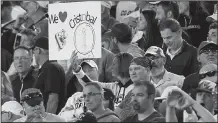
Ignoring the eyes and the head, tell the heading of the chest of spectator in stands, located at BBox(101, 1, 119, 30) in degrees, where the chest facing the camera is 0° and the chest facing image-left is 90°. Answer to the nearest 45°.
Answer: approximately 45°

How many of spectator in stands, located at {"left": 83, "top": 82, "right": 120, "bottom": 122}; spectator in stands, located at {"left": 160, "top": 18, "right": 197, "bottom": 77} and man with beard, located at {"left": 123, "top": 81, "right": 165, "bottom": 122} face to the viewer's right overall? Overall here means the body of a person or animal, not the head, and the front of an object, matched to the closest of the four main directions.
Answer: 0

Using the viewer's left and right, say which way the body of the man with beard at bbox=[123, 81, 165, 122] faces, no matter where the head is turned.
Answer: facing the viewer and to the left of the viewer

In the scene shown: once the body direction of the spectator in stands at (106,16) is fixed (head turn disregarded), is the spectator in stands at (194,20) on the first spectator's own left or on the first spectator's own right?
on the first spectator's own left

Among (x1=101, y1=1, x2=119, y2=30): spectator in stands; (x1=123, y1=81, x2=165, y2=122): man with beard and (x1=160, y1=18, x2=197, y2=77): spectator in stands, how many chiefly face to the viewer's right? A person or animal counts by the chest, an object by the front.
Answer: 0

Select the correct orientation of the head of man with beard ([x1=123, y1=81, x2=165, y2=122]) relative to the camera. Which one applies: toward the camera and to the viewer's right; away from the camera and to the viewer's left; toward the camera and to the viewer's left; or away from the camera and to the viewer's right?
toward the camera and to the viewer's left

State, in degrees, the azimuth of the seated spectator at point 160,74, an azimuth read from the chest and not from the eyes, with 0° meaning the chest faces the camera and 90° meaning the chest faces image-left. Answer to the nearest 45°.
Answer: approximately 45°
